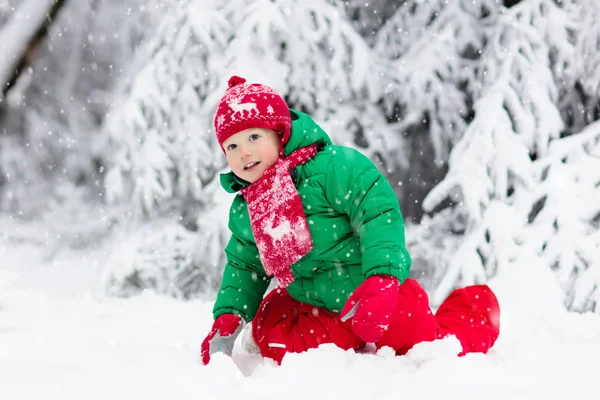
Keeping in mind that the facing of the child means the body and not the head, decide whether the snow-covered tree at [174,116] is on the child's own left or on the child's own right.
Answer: on the child's own right

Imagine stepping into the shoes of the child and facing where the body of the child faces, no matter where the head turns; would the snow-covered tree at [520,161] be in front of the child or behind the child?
behind

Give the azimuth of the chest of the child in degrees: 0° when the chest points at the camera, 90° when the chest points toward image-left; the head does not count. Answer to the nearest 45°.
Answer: approximately 45°
